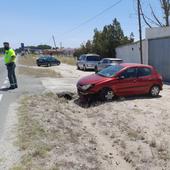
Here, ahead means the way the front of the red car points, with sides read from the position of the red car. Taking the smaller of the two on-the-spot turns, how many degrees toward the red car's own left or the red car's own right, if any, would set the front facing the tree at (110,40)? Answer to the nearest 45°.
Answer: approximately 135° to the red car's own right

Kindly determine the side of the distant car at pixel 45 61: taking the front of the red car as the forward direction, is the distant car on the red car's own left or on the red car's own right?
on the red car's own right

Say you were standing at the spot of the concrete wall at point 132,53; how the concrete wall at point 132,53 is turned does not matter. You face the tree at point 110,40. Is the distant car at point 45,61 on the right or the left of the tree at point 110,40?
left

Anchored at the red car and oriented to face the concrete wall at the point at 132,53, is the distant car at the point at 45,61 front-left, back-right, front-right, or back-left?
front-left

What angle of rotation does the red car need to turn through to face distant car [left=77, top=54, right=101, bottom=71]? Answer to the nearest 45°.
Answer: approximately 135° to its right
